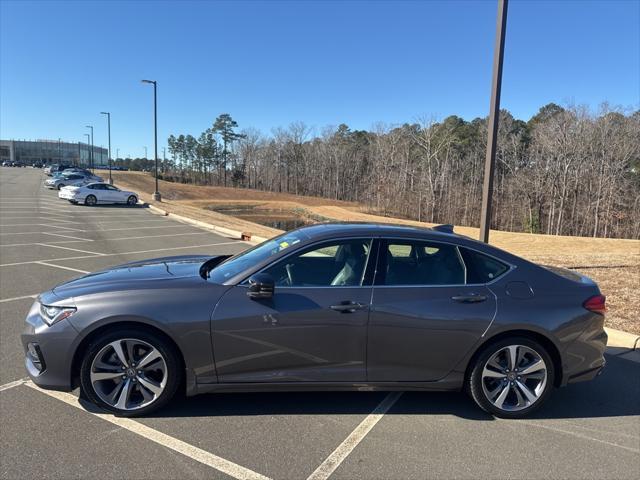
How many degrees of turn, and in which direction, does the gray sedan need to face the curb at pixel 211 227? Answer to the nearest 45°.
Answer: approximately 90° to its right

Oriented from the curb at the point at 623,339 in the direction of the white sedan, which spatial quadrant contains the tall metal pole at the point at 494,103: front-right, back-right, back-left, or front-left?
front-right

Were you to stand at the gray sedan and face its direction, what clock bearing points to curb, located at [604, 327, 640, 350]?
The curb is roughly at 5 o'clock from the gray sedan.

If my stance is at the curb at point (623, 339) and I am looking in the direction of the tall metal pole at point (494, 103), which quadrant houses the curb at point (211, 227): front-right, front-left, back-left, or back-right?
front-left

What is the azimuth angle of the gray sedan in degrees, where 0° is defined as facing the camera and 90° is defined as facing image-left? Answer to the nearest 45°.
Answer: approximately 90°

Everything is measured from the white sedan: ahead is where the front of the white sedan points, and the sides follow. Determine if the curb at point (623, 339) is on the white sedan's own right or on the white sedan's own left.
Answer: on the white sedan's own right

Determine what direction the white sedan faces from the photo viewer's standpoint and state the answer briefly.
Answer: facing away from the viewer and to the right of the viewer

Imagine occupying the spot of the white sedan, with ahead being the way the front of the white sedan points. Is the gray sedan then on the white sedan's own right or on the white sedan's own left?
on the white sedan's own right
